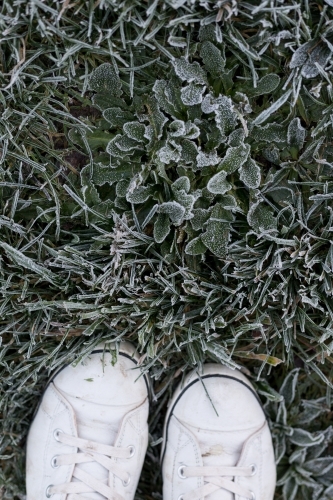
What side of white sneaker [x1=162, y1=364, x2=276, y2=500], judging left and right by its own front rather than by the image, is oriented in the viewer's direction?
back

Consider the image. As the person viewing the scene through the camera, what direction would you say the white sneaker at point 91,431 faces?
facing away from the viewer

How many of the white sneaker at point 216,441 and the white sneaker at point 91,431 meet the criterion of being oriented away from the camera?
2
